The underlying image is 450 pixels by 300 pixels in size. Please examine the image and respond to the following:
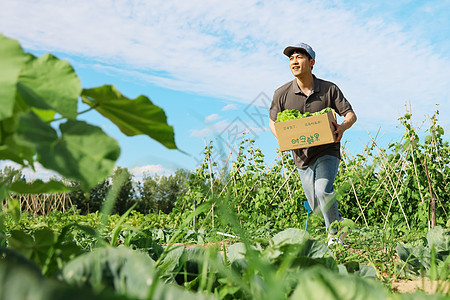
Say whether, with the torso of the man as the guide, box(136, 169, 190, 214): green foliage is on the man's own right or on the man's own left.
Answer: on the man's own right

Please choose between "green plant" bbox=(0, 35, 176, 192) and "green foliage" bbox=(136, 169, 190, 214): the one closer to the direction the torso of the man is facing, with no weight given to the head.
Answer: the green plant

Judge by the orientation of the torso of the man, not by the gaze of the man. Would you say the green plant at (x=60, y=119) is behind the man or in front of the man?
in front

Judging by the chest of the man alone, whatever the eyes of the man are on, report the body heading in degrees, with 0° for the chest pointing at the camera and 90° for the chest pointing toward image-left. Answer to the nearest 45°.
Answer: approximately 45°
